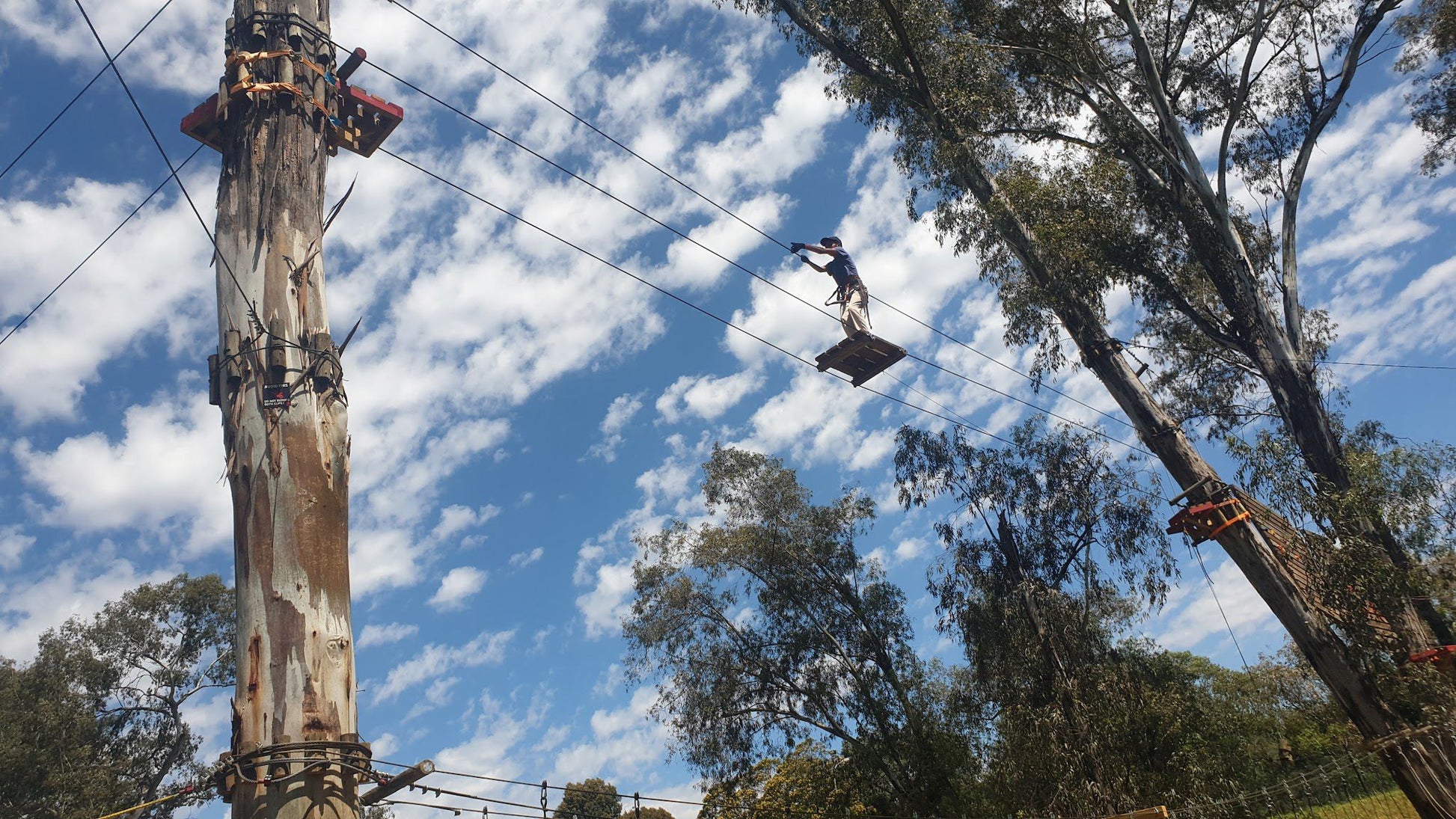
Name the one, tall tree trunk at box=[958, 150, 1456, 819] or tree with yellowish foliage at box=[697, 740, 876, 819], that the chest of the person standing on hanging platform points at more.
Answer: the tree with yellowish foliage

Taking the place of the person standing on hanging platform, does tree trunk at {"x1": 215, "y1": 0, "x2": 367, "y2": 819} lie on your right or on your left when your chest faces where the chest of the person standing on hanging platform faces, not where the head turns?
on your left

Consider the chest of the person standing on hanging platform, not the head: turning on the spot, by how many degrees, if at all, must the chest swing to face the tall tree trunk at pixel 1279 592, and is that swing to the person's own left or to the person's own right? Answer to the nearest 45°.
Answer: approximately 135° to the person's own right

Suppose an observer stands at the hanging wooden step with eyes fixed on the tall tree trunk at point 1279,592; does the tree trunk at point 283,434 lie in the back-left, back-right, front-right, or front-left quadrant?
back-right

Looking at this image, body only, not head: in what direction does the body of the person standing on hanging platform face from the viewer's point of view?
to the viewer's left

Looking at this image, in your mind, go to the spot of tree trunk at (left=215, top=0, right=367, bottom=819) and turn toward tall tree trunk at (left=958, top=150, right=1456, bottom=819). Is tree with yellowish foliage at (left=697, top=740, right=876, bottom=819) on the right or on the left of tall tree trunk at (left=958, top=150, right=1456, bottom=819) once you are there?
left

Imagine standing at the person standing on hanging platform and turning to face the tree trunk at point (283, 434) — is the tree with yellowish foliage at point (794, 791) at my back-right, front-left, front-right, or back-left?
back-right

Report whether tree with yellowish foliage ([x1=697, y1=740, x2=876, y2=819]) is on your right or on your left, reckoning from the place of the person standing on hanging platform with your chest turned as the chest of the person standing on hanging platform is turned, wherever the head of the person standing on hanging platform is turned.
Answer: on your right
